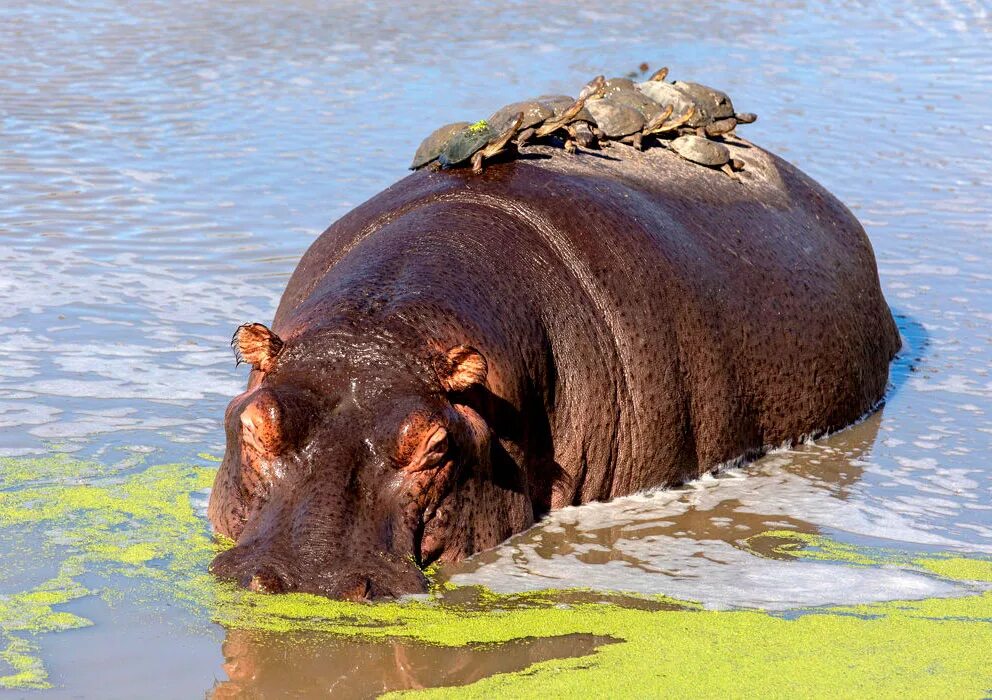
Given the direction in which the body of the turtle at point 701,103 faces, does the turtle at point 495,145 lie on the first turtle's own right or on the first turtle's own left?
on the first turtle's own right

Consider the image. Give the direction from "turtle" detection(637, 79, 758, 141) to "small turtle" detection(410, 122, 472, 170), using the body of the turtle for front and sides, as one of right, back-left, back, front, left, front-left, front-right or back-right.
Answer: back-right

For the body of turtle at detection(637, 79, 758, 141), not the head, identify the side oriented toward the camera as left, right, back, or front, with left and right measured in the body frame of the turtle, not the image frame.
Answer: right

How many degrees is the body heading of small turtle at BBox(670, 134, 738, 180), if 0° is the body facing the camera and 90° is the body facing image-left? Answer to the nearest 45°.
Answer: approximately 315°
